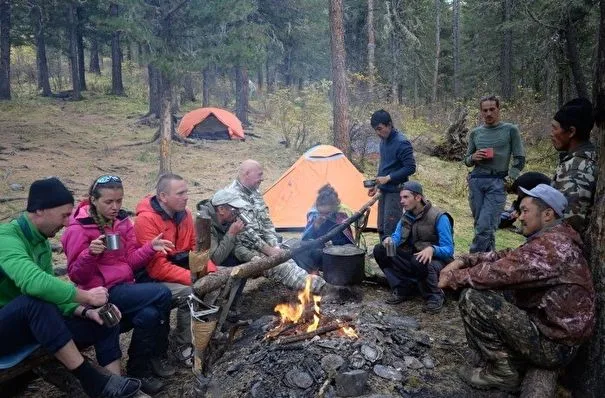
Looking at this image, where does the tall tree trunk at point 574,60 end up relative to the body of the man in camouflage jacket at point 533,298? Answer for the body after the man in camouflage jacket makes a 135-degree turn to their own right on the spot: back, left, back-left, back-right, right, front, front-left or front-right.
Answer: front-left

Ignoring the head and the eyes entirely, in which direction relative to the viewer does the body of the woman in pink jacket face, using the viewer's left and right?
facing the viewer and to the right of the viewer

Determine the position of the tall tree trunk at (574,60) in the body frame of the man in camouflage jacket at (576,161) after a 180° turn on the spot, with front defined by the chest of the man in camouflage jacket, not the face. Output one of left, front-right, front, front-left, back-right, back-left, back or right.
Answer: left

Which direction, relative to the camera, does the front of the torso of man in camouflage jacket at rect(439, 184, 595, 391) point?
to the viewer's left

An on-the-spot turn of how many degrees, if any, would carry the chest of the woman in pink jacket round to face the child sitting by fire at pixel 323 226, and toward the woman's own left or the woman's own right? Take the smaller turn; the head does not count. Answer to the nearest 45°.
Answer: approximately 90° to the woman's own left

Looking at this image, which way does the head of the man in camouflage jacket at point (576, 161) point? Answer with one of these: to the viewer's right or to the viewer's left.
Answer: to the viewer's left

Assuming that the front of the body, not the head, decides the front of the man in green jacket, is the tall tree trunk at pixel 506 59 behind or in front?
in front

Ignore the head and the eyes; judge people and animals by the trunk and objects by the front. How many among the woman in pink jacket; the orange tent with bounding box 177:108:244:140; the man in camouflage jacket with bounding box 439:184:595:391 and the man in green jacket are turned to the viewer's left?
1

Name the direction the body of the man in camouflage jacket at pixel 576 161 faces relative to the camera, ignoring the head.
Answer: to the viewer's left
